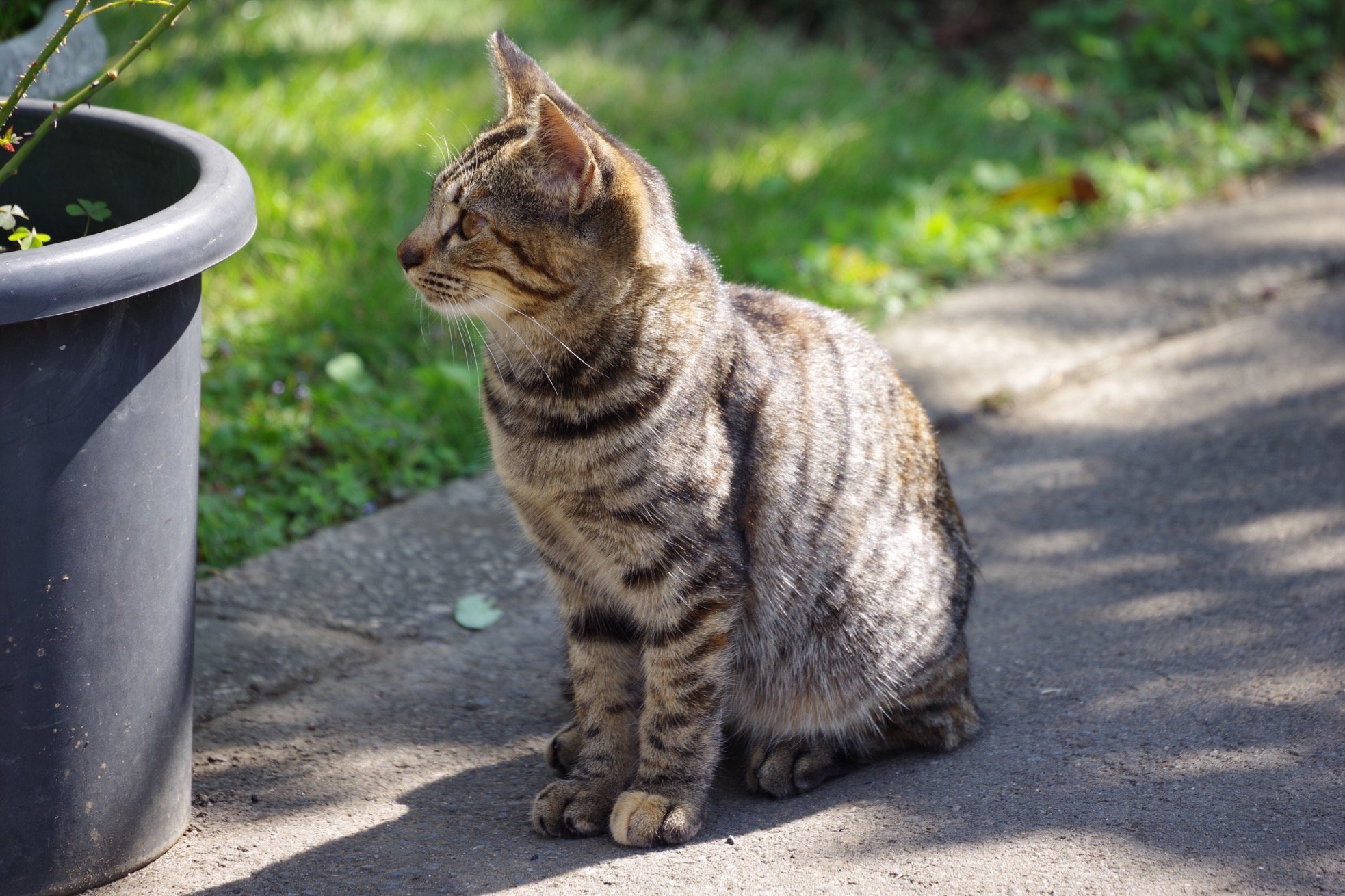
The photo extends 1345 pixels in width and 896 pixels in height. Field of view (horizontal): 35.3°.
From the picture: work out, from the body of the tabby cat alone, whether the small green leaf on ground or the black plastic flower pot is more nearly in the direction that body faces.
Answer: the black plastic flower pot

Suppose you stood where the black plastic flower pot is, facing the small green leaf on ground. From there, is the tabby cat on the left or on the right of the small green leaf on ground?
right

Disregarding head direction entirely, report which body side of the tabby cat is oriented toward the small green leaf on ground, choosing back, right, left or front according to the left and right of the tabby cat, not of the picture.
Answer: right

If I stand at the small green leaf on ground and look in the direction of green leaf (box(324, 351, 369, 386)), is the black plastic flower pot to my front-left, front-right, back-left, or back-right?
back-left

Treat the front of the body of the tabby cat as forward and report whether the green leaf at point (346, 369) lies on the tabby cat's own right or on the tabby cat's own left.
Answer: on the tabby cat's own right

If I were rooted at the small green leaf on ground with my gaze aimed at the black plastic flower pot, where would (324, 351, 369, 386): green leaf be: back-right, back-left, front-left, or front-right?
back-right

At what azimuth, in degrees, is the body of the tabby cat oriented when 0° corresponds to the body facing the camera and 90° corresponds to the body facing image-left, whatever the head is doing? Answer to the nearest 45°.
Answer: approximately 45°

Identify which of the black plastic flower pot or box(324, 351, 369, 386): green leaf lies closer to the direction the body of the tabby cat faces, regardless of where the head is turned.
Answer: the black plastic flower pot
